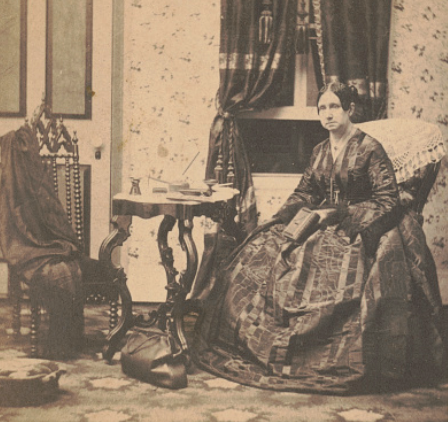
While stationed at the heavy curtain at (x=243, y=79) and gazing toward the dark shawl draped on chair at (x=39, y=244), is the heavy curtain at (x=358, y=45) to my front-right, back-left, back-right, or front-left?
back-left

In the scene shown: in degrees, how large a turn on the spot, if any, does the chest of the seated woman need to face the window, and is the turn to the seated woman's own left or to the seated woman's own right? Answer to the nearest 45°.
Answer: approximately 135° to the seated woman's own right

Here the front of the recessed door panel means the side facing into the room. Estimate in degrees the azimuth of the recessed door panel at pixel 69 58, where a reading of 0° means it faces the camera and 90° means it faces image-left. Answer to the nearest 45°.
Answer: approximately 0°

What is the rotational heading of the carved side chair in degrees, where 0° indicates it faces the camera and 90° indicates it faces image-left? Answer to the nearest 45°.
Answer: approximately 315°

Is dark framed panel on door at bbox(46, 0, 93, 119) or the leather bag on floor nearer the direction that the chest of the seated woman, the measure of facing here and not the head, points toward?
the leather bag on floor

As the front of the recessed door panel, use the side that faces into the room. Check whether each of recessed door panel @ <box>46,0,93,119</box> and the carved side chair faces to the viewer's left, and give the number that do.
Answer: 0

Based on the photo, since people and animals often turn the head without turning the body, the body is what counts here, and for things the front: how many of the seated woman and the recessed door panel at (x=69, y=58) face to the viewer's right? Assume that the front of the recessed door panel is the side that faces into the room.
0

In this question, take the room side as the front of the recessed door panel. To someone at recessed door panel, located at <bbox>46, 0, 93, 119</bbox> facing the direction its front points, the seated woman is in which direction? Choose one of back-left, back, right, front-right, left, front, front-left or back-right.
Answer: front-left

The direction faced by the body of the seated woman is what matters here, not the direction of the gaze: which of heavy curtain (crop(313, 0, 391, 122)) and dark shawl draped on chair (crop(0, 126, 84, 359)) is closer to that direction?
the dark shawl draped on chair
